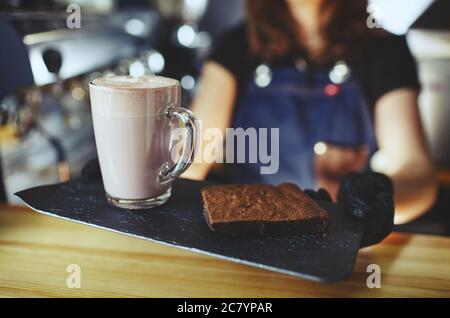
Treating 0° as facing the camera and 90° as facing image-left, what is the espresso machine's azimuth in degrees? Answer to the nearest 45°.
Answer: approximately 315°

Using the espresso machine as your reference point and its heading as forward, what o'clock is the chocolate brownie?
The chocolate brownie is roughly at 1 o'clock from the espresso machine.

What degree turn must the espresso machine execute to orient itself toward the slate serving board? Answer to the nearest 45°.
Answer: approximately 45° to its right

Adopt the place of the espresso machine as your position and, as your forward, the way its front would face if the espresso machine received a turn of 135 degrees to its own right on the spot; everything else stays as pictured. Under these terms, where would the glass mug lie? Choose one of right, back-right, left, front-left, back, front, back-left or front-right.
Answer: left
